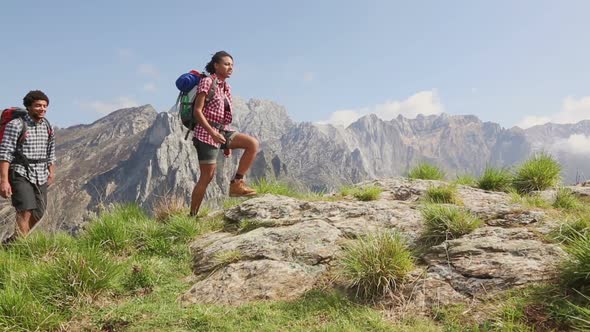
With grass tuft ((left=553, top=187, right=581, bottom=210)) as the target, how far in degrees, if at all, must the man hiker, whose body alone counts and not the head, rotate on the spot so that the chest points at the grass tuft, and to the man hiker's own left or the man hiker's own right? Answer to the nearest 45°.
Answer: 0° — they already face it

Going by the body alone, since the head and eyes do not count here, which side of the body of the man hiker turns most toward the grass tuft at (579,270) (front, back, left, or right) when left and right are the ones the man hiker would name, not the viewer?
front

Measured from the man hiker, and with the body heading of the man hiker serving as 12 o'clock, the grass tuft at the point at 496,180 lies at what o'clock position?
The grass tuft is roughly at 11 o'clock from the man hiker.

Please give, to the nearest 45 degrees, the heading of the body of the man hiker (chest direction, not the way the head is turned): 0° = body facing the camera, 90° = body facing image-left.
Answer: approximately 315°

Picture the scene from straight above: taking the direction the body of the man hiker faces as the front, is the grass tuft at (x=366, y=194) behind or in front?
in front

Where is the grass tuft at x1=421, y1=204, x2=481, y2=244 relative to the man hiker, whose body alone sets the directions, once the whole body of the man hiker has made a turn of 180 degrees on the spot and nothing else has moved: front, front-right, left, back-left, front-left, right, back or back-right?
back

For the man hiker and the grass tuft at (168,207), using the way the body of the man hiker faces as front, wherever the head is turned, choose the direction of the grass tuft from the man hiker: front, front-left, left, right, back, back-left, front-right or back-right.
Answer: front-left

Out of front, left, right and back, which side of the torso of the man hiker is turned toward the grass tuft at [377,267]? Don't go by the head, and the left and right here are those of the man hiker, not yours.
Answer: front

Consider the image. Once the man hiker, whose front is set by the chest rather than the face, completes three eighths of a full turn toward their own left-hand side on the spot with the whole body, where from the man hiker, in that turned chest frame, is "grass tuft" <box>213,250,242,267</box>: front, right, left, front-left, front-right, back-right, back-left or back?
back-right

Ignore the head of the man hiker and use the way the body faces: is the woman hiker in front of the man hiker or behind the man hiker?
in front

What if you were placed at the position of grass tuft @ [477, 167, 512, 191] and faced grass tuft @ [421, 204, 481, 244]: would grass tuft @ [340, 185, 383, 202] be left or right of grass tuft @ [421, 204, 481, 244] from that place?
right

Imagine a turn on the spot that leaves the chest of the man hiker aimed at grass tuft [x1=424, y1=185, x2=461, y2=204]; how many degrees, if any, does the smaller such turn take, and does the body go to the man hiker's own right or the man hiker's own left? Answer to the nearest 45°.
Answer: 0° — they already face it
